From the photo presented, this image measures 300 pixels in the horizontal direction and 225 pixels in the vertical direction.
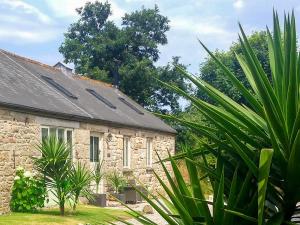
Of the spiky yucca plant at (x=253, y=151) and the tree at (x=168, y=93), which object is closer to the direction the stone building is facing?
the spiky yucca plant

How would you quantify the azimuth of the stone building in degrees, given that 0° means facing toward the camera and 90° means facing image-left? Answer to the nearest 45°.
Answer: approximately 315°

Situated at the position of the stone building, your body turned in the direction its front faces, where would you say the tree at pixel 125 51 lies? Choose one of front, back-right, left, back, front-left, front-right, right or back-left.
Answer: back-left

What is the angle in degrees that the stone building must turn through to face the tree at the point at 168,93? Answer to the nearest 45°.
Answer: approximately 135° to its left

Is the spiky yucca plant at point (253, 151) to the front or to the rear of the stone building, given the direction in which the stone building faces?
to the front
